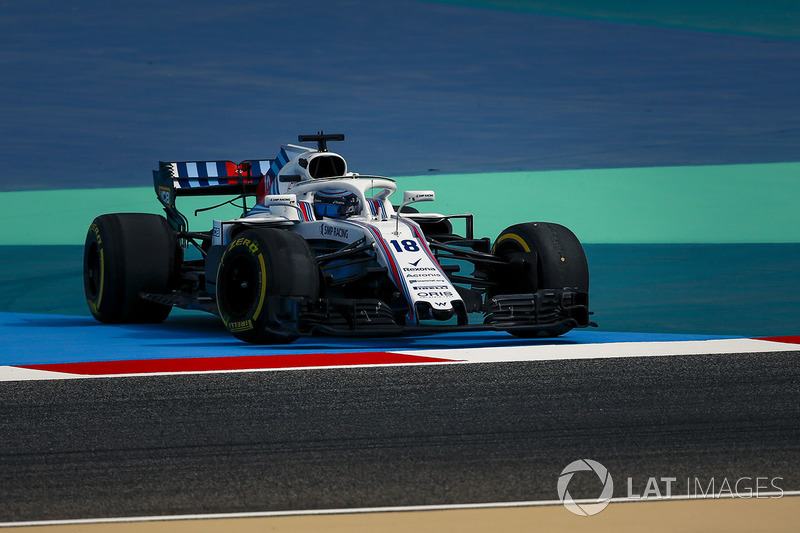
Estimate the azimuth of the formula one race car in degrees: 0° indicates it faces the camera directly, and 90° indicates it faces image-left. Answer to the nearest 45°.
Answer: approximately 315°
